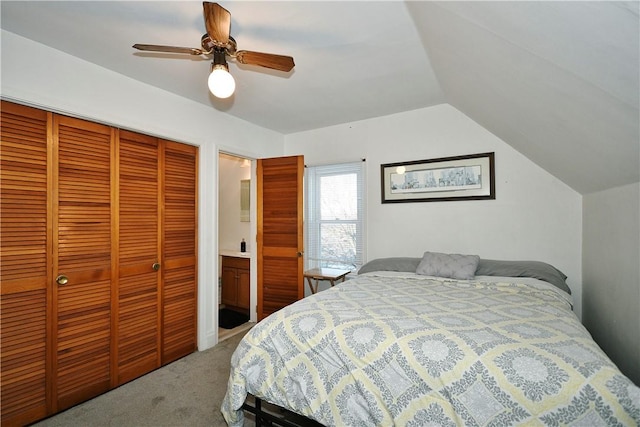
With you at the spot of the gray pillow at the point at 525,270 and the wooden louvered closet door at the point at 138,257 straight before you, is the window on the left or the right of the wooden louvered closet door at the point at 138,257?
right

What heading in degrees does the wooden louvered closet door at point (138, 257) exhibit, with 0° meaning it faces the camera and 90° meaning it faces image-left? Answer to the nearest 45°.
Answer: approximately 315°

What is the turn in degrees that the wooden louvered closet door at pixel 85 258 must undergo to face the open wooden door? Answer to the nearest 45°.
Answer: approximately 45° to its left

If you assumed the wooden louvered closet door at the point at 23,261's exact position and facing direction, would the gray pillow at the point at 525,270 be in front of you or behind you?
in front

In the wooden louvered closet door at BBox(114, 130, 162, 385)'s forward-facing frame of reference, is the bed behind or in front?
in front

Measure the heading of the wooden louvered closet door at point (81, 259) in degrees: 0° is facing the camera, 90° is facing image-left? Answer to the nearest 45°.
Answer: approximately 315°

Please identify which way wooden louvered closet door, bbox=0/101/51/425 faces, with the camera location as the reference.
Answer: facing the viewer and to the right of the viewer

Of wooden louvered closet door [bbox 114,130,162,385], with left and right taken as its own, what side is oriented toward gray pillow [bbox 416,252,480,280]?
front

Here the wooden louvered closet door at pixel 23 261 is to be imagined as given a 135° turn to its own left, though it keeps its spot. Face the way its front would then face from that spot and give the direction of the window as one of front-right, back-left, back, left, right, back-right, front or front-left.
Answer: right

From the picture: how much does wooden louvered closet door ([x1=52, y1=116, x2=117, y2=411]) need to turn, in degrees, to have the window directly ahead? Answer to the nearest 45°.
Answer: approximately 45° to its left
